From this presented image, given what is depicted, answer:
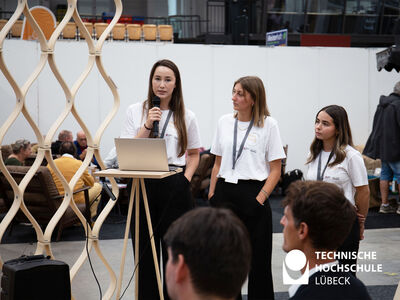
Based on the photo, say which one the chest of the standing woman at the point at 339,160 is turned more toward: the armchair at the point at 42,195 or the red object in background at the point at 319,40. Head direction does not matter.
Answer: the armchair

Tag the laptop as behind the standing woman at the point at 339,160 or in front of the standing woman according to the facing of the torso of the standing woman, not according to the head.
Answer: in front

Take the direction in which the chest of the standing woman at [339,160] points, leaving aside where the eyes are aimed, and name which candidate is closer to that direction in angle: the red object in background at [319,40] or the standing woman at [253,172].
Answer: the standing woman

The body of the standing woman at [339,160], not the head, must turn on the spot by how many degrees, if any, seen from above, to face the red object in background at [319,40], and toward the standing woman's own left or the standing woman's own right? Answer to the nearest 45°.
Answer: approximately 135° to the standing woman's own right

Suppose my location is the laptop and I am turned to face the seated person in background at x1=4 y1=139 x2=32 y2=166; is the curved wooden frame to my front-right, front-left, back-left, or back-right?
front-left

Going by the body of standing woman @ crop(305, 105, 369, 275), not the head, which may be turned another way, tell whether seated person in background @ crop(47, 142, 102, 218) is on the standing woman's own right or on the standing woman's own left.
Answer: on the standing woman's own right

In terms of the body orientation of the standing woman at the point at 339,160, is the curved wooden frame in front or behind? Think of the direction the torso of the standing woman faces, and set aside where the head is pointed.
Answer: in front

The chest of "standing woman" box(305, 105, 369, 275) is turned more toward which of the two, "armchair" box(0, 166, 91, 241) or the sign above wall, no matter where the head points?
the armchair

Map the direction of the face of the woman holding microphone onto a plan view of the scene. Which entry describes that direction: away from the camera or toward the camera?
toward the camera

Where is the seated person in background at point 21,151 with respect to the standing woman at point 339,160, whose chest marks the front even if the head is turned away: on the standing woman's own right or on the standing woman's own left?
on the standing woman's own right

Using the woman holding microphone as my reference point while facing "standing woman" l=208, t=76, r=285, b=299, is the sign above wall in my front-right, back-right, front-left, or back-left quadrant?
front-left

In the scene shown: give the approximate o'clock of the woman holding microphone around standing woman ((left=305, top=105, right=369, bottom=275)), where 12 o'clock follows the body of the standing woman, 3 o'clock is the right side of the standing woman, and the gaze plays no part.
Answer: The woman holding microphone is roughly at 1 o'clock from the standing woman.
